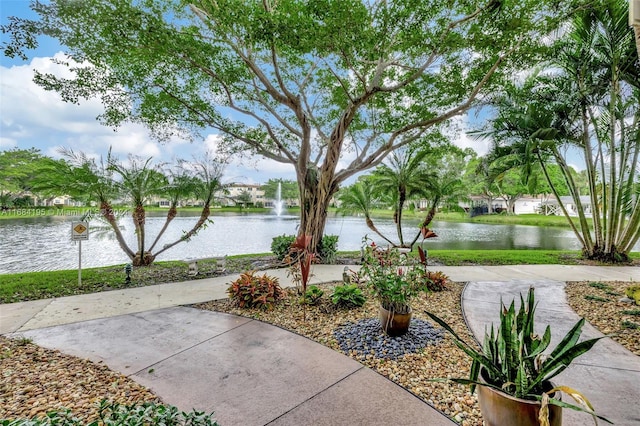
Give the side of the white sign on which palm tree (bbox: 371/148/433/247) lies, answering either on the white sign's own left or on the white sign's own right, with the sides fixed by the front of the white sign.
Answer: on the white sign's own left

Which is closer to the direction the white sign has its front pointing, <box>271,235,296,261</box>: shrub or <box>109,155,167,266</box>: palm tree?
the shrub

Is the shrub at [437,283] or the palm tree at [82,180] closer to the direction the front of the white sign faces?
the shrub

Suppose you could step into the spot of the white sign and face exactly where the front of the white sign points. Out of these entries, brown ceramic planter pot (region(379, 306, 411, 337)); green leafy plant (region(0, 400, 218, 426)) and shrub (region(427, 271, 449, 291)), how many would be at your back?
0

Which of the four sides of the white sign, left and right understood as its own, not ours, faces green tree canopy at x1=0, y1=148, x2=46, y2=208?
back

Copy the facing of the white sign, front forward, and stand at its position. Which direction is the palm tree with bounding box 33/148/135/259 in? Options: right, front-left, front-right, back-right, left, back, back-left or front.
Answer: back

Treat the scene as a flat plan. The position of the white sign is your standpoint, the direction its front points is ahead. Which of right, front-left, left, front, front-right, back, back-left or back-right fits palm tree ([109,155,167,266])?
back-left

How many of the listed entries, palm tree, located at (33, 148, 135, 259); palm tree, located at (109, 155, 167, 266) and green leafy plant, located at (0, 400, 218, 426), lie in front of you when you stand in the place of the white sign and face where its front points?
1

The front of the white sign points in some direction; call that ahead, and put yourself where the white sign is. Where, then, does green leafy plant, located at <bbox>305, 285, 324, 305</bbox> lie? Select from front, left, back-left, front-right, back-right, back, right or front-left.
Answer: front-left

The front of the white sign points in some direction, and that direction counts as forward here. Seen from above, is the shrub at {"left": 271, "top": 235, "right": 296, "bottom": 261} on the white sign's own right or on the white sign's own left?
on the white sign's own left

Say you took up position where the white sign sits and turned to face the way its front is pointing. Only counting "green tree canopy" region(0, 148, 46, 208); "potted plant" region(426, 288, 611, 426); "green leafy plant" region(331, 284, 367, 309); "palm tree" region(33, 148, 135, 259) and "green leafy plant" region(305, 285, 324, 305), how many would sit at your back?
2

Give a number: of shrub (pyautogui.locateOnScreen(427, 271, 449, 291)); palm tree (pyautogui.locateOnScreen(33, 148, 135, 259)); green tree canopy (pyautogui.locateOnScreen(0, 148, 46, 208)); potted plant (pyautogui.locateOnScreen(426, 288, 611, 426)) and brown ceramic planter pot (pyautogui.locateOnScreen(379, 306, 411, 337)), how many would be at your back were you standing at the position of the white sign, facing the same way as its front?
2

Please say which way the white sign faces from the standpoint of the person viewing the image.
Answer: facing the viewer

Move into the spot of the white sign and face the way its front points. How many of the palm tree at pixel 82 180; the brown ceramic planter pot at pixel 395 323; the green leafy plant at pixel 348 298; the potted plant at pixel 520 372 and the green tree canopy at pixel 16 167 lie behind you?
2

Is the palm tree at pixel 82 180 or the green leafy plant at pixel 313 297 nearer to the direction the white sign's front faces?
the green leafy plant

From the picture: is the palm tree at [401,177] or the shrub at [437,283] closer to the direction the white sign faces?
the shrub

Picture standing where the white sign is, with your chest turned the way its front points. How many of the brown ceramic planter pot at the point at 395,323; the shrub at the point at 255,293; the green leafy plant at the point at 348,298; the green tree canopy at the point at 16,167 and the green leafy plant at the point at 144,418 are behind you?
1

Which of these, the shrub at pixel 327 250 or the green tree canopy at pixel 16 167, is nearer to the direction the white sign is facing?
the shrub

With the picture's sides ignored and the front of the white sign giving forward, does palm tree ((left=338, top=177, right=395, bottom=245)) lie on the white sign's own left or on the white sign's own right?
on the white sign's own left

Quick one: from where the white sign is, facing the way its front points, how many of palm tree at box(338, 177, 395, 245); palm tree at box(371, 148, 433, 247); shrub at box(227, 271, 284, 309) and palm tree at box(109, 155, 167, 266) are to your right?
0

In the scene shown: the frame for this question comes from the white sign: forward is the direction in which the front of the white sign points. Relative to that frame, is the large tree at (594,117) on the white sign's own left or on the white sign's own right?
on the white sign's own left
